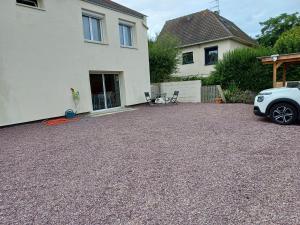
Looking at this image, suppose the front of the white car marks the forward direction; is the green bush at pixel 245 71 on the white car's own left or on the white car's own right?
on the white car's own right

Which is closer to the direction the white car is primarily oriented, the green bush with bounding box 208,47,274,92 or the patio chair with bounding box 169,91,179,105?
the patio chair

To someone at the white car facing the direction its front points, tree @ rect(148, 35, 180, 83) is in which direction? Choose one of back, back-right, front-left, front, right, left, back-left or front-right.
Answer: front-right

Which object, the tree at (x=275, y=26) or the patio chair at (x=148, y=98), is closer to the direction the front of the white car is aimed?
the patio chair

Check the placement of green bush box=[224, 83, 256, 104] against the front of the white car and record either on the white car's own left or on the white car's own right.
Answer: on the white car's own right

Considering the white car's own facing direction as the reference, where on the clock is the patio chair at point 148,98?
The patio chair is roughly at 1 o'clock from the white car.

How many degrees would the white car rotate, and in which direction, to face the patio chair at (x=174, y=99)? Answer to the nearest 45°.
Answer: approximately 45° to its right

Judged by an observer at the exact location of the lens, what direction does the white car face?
facing to the left of the viewer

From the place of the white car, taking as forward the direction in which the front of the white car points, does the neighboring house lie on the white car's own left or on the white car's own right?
on the white car's own right

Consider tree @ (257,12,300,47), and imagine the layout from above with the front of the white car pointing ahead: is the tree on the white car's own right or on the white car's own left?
on the white car's own right

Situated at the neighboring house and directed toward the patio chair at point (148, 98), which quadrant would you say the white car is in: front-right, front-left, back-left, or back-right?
front-left

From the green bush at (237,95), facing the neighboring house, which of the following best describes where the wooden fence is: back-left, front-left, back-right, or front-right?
front-left

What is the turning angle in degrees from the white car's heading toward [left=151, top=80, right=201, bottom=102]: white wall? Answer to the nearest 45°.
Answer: approximately 45° to its right

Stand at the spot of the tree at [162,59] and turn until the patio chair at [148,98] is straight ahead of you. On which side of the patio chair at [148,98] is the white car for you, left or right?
left
